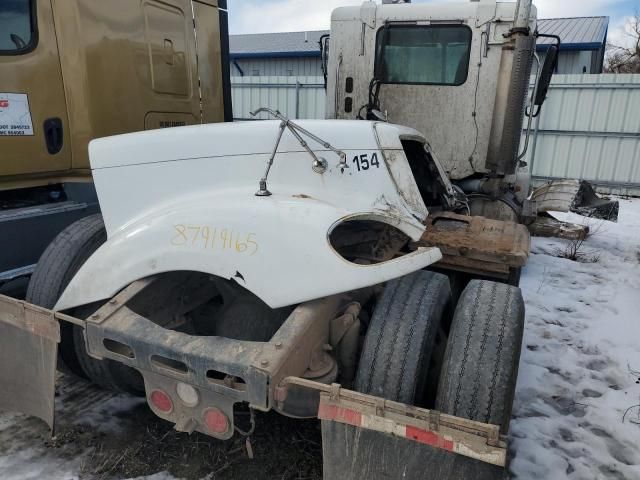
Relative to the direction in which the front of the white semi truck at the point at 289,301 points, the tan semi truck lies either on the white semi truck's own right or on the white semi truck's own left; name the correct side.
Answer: on the white semi truck's own left

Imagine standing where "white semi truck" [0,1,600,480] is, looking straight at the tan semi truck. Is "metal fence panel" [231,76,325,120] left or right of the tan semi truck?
right

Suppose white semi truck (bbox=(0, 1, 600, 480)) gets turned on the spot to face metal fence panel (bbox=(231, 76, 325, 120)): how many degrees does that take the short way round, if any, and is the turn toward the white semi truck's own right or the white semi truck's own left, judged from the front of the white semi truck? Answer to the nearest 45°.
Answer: approximately 45° to the white semi truck's own left

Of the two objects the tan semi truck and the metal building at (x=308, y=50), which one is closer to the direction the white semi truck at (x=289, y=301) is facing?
the metal building

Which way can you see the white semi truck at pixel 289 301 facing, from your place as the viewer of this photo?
facing away from the viewer and to the right of the viewer

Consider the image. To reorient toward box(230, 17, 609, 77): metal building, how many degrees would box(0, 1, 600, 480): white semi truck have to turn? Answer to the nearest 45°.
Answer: approximately 45° to its left
